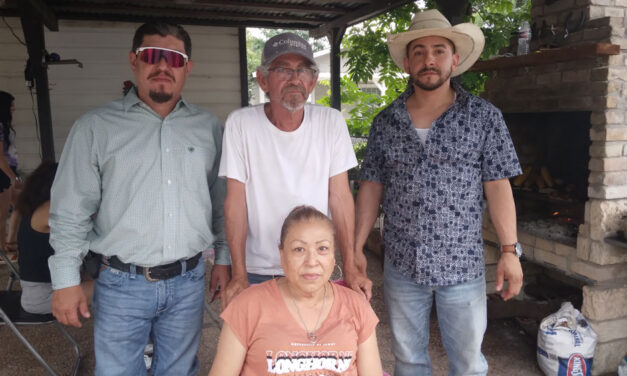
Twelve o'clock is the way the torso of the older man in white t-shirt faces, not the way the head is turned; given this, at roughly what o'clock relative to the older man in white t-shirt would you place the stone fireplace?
The stone fireplace is roughly at 8 o'clock from the older man in white t-shirt.

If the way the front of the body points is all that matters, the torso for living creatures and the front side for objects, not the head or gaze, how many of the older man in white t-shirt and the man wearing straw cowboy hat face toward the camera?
2

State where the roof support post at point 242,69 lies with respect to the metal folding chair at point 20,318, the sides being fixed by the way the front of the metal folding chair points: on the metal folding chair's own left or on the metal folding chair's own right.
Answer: on the metal folding chair's own left

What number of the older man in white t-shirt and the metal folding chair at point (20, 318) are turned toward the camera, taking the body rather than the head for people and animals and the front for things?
1

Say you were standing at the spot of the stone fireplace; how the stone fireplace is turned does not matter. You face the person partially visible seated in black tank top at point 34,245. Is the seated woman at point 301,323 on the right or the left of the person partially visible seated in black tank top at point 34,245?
left

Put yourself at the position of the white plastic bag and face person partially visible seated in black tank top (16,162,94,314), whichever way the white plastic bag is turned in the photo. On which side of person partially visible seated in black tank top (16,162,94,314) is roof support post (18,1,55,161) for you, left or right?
right

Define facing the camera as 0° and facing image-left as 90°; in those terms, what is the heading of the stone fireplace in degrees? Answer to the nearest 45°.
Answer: approximately 45°

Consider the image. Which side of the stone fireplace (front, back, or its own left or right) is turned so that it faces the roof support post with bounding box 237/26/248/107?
right

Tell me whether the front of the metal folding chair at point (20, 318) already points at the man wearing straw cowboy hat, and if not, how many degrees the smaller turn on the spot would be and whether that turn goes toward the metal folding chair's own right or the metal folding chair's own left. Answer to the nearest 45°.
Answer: approximately 45° to the metal folding chair's own right

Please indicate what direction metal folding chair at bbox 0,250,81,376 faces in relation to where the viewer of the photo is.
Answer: facing to the right of the viewer
